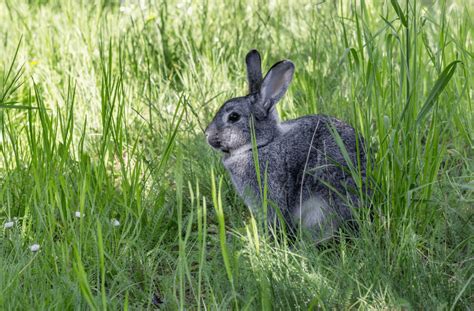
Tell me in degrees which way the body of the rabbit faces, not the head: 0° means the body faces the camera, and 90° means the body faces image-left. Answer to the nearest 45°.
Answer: approximately 90°

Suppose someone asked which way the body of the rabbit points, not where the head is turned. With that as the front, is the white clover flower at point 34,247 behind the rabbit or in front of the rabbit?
in front
